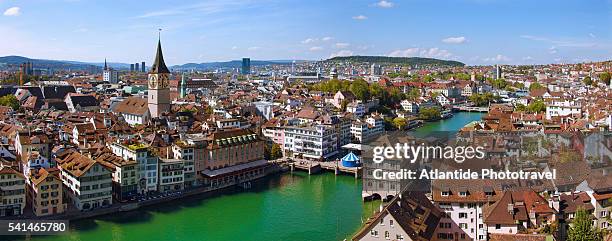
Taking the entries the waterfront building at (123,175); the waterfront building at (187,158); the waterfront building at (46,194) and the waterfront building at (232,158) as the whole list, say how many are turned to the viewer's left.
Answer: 0

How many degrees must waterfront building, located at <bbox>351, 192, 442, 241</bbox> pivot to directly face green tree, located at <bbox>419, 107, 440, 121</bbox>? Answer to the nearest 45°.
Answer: approximately 135° to its right

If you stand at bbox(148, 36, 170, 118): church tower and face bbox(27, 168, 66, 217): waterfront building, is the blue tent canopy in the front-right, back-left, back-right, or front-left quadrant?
front-left

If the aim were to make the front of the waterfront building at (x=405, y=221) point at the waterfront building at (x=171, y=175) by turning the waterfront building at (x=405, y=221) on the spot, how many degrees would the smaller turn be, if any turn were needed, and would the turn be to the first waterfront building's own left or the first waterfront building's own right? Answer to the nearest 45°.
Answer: approximately 90° to the first waterfront building's own right

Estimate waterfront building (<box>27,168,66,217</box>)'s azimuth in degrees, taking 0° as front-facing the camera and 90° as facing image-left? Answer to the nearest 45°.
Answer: approximately 315°

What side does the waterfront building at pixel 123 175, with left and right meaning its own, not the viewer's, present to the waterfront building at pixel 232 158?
left

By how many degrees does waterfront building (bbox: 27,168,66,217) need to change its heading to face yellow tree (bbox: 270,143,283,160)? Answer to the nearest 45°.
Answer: approximately 90° to its left

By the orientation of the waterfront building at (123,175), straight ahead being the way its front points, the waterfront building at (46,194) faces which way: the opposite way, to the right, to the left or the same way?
the same way

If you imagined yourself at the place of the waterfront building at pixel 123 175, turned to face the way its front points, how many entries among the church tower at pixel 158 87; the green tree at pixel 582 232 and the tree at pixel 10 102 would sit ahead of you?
1

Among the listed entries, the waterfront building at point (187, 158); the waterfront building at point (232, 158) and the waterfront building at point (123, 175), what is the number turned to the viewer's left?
0

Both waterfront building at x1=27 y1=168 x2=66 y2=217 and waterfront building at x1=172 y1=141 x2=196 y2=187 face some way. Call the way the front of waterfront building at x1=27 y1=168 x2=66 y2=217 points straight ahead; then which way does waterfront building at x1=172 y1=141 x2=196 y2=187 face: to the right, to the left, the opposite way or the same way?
the same way

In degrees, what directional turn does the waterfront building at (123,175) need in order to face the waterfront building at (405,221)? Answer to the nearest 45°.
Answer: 0° — it already faces it
